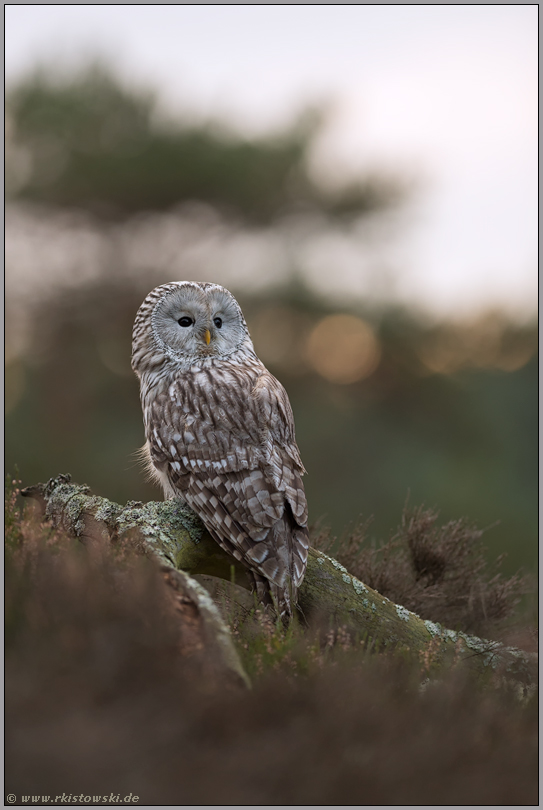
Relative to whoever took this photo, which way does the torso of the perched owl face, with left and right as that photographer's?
facing away from the viewer and to the left of the viewer
